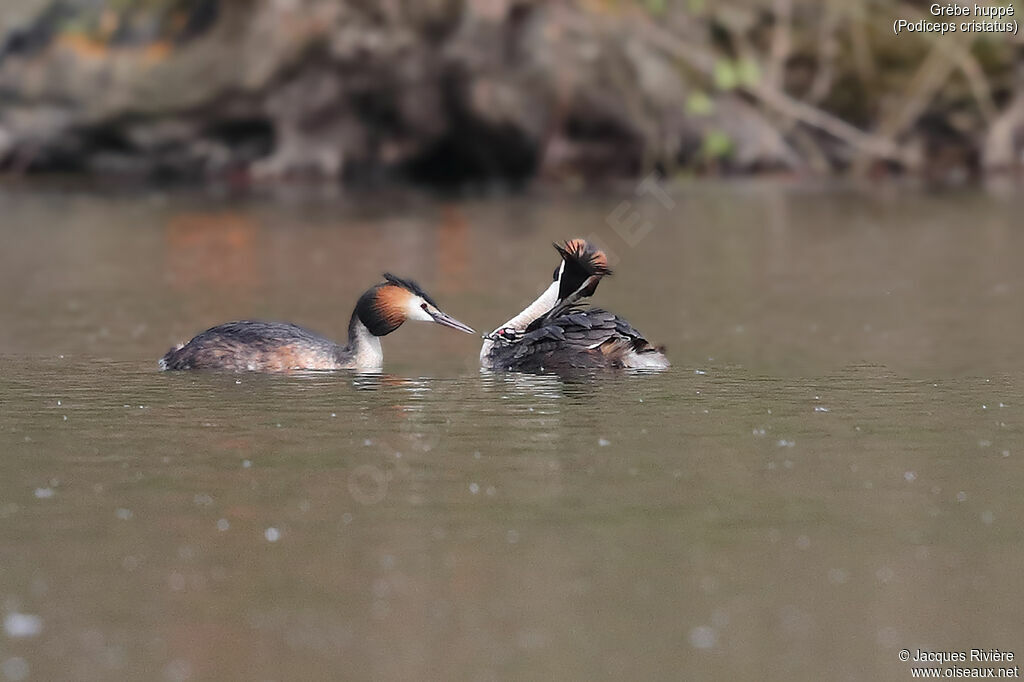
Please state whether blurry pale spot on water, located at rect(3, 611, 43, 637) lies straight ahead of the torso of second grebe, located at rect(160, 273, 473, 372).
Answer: no

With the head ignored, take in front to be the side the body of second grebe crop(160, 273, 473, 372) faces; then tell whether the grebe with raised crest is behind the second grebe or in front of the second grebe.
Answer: in front

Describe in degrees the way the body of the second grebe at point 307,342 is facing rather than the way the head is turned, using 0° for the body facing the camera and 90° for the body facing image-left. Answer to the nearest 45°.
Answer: approximately 270°

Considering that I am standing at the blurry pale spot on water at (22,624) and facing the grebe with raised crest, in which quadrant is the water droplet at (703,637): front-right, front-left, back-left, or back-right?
front-right

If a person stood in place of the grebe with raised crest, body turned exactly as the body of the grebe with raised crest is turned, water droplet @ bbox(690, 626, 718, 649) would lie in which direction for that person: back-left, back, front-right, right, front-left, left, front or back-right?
left

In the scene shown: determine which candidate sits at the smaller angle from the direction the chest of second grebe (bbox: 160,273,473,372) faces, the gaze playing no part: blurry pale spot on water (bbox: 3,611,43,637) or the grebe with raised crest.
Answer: the grebe with raised crest

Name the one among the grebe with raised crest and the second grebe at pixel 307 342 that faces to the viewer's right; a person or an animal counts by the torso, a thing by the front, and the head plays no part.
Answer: the second grebe

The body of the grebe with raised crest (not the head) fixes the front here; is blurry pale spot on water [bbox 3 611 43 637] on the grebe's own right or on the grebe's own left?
on the grebe's own left

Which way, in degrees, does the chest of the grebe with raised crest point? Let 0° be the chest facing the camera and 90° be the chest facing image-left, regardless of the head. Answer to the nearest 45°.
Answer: approximately 90°

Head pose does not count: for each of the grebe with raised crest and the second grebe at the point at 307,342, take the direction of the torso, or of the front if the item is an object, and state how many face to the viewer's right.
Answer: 1

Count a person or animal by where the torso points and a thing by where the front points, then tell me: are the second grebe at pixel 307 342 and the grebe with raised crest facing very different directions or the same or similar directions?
very different directions

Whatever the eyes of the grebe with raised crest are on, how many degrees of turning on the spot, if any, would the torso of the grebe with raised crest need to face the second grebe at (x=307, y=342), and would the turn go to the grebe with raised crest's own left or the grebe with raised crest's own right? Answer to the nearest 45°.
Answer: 0° — it already faces it

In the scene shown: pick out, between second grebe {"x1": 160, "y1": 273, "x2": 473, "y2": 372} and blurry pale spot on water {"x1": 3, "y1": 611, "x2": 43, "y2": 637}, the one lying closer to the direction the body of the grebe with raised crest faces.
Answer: the second grebe

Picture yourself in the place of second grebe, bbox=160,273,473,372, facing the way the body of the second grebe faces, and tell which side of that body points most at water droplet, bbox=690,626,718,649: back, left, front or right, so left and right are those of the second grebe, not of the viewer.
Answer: right
